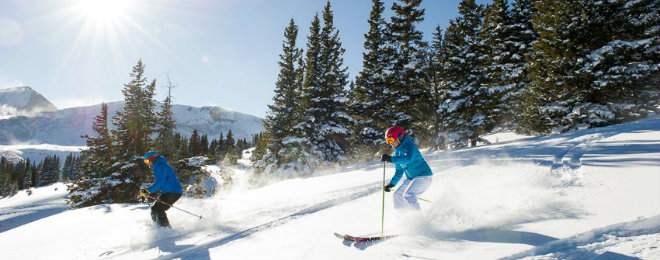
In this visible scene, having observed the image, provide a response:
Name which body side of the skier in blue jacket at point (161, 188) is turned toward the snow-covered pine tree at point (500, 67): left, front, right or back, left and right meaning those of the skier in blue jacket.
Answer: back

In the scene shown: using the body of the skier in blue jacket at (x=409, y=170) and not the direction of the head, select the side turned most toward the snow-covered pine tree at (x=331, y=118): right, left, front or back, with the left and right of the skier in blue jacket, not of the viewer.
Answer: right

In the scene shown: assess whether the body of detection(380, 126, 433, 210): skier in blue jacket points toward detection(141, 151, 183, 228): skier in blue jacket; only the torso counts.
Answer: yes

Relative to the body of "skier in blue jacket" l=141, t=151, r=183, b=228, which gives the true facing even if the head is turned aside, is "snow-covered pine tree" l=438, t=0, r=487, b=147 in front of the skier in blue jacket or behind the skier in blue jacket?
behind

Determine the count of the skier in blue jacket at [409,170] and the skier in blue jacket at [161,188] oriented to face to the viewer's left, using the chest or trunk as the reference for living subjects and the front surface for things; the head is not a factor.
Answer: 2

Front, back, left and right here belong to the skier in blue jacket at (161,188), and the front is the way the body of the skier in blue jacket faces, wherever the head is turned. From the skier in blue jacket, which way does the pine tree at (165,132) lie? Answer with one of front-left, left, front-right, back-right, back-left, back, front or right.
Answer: right

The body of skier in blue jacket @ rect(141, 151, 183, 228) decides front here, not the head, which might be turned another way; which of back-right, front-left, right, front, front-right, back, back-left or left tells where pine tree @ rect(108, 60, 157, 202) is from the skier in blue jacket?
right

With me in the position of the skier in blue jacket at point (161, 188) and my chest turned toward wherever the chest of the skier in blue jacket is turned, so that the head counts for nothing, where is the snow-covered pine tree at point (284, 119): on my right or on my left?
on my right

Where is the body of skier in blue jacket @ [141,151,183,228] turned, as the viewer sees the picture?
to the viewer's left

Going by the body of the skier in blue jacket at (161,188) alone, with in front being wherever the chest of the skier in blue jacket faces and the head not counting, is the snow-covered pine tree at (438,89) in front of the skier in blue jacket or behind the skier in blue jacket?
behind

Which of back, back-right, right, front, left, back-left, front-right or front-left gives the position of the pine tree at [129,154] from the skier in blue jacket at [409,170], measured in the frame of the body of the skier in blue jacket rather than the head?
front-right

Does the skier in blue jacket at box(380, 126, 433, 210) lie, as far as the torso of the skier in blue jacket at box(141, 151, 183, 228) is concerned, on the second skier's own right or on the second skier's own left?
on the second skier's own left

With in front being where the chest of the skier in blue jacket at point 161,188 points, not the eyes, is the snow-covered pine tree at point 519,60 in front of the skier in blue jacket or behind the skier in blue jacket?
behind

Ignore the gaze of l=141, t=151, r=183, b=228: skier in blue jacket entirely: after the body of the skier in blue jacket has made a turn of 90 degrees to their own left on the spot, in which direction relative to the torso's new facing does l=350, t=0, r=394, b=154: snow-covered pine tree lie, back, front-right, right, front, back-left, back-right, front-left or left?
back-left

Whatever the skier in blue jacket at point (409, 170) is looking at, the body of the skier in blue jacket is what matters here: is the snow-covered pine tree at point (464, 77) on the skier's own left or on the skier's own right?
on the skier's own right
